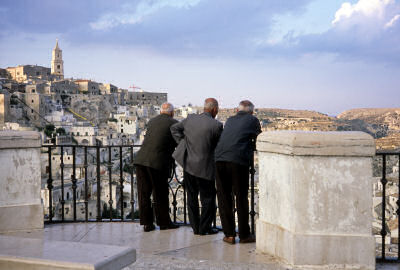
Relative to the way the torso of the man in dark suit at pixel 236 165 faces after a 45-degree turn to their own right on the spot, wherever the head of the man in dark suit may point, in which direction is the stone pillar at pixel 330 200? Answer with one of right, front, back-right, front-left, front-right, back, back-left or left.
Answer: front-right

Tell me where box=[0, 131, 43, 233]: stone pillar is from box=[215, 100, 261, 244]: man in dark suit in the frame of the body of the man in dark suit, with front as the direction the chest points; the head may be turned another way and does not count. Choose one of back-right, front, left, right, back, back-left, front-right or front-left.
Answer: back-left

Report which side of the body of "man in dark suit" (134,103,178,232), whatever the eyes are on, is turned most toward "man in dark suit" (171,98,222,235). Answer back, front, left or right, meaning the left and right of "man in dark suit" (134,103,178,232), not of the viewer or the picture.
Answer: right

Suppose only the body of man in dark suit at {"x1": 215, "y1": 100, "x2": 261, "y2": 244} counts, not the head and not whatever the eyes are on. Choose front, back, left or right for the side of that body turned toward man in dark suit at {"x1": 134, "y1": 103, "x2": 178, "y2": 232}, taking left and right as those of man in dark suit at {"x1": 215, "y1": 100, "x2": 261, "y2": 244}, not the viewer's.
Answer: left

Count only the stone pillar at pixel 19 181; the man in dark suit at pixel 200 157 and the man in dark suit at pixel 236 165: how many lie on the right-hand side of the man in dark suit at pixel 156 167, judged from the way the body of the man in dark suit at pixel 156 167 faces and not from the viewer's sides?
2

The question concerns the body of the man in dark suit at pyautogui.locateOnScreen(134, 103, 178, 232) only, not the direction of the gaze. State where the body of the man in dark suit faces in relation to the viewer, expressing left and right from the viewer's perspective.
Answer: facing away from the viewer and to the right of the viewer

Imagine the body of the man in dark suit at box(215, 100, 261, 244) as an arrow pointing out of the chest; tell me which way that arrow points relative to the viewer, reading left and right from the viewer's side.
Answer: facing away from the viewer and to the right of the viewer
